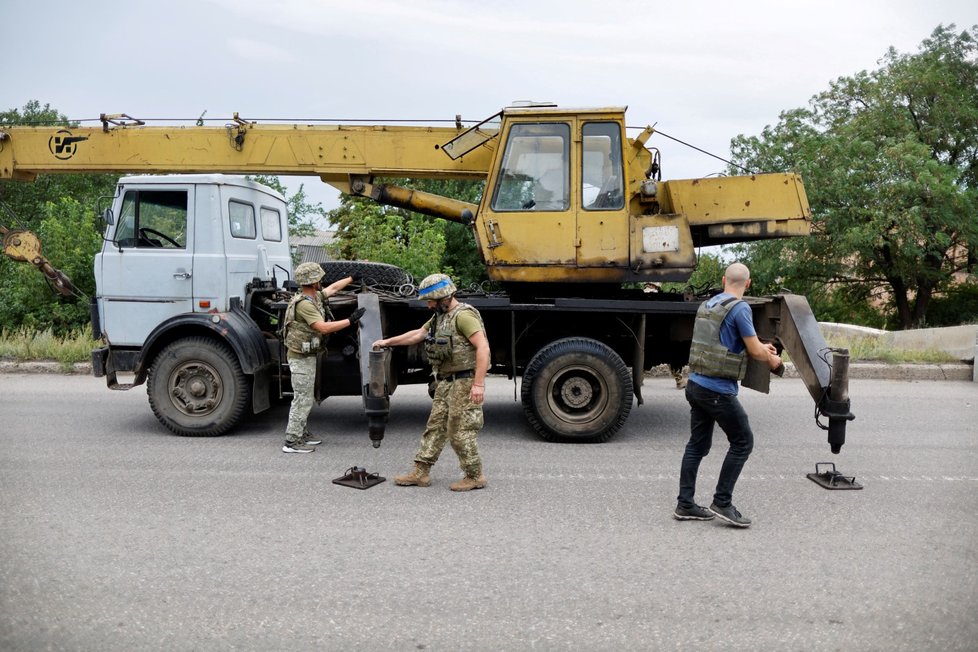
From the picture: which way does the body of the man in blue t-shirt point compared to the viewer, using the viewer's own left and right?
facing away from the viewer and to the right of the viewer

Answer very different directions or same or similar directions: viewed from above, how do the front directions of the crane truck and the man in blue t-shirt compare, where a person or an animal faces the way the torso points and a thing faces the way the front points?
very different directions

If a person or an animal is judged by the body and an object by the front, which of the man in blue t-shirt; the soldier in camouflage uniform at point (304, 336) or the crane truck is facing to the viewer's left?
the crane truck

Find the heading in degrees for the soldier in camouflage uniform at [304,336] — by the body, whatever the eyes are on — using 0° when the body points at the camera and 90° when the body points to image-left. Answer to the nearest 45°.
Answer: approximately 270°

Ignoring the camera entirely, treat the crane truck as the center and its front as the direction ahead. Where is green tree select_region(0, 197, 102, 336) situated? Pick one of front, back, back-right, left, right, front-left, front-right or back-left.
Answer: front-right

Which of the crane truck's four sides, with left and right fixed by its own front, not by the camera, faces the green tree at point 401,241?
right

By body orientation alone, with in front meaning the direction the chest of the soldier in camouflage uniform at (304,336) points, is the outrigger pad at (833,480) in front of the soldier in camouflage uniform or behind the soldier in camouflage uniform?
in front

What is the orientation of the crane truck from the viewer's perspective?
to the viewer's left

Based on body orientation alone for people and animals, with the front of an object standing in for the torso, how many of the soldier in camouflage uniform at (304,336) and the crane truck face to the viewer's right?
1

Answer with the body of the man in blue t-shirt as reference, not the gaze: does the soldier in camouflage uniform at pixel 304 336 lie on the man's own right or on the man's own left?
on the man's own left

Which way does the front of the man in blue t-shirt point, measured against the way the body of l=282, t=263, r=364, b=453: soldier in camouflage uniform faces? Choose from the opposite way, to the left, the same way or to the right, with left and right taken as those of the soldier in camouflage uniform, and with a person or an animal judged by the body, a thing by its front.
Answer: the same way

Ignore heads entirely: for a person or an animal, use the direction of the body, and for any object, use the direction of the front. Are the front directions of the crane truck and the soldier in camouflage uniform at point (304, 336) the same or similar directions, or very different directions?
very different directions

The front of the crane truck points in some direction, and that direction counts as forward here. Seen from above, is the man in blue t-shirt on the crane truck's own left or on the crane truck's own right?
on the crane truck's own left

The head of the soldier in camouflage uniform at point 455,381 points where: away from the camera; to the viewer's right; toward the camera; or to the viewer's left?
to the viewer's left

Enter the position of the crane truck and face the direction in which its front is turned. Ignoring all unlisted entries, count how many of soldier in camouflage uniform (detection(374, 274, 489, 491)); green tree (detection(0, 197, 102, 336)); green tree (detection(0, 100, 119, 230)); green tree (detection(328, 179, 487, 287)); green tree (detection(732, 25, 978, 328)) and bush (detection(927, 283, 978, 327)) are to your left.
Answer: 1

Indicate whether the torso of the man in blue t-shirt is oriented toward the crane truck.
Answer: no

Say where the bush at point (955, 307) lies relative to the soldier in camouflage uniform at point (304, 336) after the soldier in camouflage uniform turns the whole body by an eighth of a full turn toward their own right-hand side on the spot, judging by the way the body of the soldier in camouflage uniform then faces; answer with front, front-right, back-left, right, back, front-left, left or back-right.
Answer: left

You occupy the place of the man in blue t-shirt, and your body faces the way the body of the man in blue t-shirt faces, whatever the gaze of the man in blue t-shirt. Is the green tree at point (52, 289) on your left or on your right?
on your left
